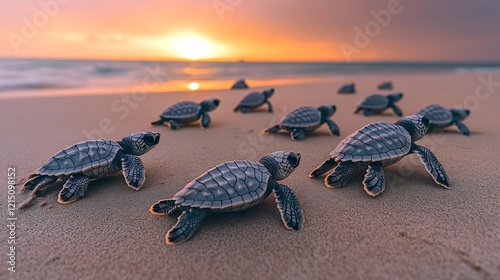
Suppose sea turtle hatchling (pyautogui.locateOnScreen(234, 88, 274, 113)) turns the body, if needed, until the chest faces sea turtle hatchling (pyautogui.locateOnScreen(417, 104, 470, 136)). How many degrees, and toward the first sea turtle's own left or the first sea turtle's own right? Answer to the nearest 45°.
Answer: approximately 45° to the first sea turtle's own right

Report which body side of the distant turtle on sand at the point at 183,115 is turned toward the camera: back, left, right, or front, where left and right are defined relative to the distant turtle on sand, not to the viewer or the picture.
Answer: right

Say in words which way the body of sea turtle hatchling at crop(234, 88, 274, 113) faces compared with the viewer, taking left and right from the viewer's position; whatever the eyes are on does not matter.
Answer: facing to the right of the viewer

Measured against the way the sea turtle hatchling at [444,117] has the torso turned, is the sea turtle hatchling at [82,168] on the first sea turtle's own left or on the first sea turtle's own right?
on the first sea turtle's own right

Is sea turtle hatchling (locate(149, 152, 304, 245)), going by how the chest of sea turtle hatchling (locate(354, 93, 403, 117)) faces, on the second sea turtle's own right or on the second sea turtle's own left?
on the second sea turtle's own right

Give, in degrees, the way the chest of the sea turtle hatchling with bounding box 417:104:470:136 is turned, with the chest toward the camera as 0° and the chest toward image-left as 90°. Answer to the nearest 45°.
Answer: approximately 270°

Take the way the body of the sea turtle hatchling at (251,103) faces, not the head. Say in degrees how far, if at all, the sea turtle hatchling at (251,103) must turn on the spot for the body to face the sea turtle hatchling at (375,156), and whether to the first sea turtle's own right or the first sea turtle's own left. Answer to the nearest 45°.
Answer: approximately 90° to the first sea turtle's own right

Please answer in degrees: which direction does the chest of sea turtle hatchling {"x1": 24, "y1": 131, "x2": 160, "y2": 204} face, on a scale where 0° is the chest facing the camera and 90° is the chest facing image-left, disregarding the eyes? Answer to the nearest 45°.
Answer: approximately 270°

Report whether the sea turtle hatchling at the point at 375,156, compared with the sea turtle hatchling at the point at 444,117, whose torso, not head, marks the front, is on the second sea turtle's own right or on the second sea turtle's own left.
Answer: on the second sea turtle's own right

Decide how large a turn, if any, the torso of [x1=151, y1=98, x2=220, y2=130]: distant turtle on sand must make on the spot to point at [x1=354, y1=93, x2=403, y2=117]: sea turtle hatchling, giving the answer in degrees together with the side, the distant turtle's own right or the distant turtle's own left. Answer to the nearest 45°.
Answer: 0° — it already faces it

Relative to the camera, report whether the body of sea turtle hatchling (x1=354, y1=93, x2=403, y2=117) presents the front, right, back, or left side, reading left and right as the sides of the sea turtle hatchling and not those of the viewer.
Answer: right
